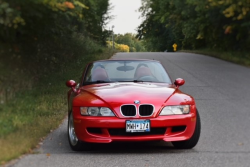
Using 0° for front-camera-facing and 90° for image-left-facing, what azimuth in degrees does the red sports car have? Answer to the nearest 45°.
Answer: approximately 0°
